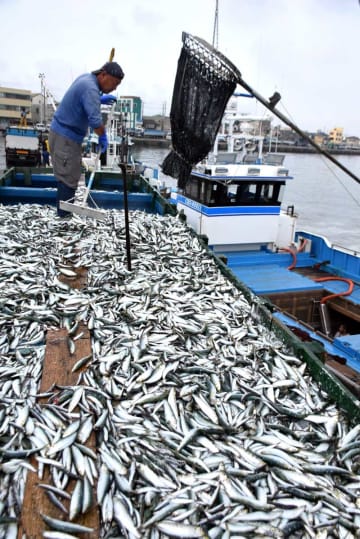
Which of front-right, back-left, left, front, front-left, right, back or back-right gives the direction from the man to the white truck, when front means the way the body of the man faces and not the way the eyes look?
left

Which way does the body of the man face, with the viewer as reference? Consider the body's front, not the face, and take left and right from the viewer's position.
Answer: facing to the right of the viewer

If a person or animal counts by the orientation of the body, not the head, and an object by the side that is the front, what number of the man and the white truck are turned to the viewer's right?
1

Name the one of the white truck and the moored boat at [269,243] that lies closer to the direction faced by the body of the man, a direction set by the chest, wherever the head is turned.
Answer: the moored boat

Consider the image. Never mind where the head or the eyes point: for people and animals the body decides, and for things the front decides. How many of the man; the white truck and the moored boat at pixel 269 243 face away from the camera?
1
